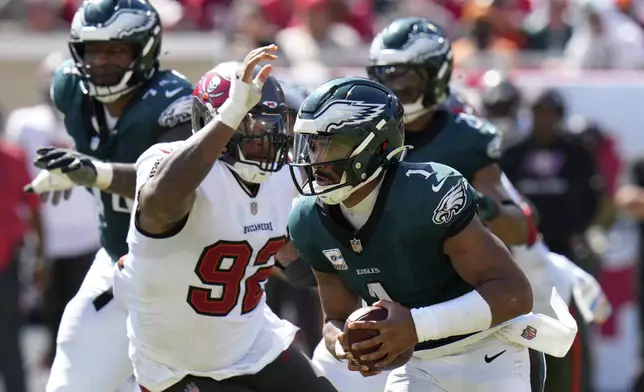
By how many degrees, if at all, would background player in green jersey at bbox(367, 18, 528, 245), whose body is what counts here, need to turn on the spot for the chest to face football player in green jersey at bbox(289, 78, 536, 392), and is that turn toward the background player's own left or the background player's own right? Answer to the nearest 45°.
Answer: approximately 45° to the background player's own left

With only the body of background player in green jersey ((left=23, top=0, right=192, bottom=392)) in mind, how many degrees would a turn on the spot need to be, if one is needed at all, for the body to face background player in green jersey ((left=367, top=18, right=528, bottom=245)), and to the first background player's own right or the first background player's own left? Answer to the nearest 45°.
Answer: approximately 135° to the first background player's own left

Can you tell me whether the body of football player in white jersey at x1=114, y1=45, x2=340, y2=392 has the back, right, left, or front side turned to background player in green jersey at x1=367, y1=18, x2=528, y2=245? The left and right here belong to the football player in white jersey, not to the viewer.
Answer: left

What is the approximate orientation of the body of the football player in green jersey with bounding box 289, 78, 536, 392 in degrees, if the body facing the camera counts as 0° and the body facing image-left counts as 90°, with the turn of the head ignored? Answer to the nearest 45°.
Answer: approximately 45°

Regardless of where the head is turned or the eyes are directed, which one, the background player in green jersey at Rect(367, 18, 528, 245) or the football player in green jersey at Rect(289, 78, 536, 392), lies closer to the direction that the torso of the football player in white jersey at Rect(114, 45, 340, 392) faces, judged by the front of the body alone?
the football player in green jersey

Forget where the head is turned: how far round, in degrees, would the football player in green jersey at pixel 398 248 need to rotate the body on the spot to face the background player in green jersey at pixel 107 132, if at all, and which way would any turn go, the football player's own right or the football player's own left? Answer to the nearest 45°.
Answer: approximately 90° to the football player's own right

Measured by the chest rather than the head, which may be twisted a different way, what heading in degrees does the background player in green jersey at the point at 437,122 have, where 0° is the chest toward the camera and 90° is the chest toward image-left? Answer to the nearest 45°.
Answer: approximately 45°

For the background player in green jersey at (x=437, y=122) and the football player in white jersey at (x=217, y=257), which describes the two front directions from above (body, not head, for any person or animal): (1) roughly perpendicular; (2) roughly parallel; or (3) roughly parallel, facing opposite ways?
roughly perpendicular
